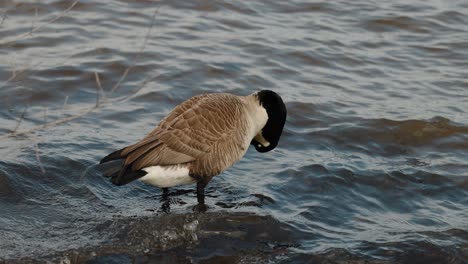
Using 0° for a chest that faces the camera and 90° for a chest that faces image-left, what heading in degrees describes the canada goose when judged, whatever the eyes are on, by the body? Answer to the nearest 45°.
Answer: approximately 270°
